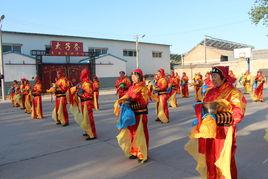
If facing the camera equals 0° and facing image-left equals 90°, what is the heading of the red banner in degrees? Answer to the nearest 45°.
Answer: approximately 0°
